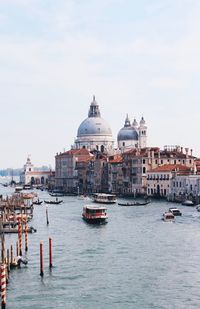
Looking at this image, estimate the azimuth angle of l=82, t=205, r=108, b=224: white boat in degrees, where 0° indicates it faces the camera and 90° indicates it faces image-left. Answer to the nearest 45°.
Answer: approximately 315°

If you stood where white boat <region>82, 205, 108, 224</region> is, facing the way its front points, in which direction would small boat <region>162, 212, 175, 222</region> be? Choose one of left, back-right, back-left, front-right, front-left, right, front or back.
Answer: front-left
